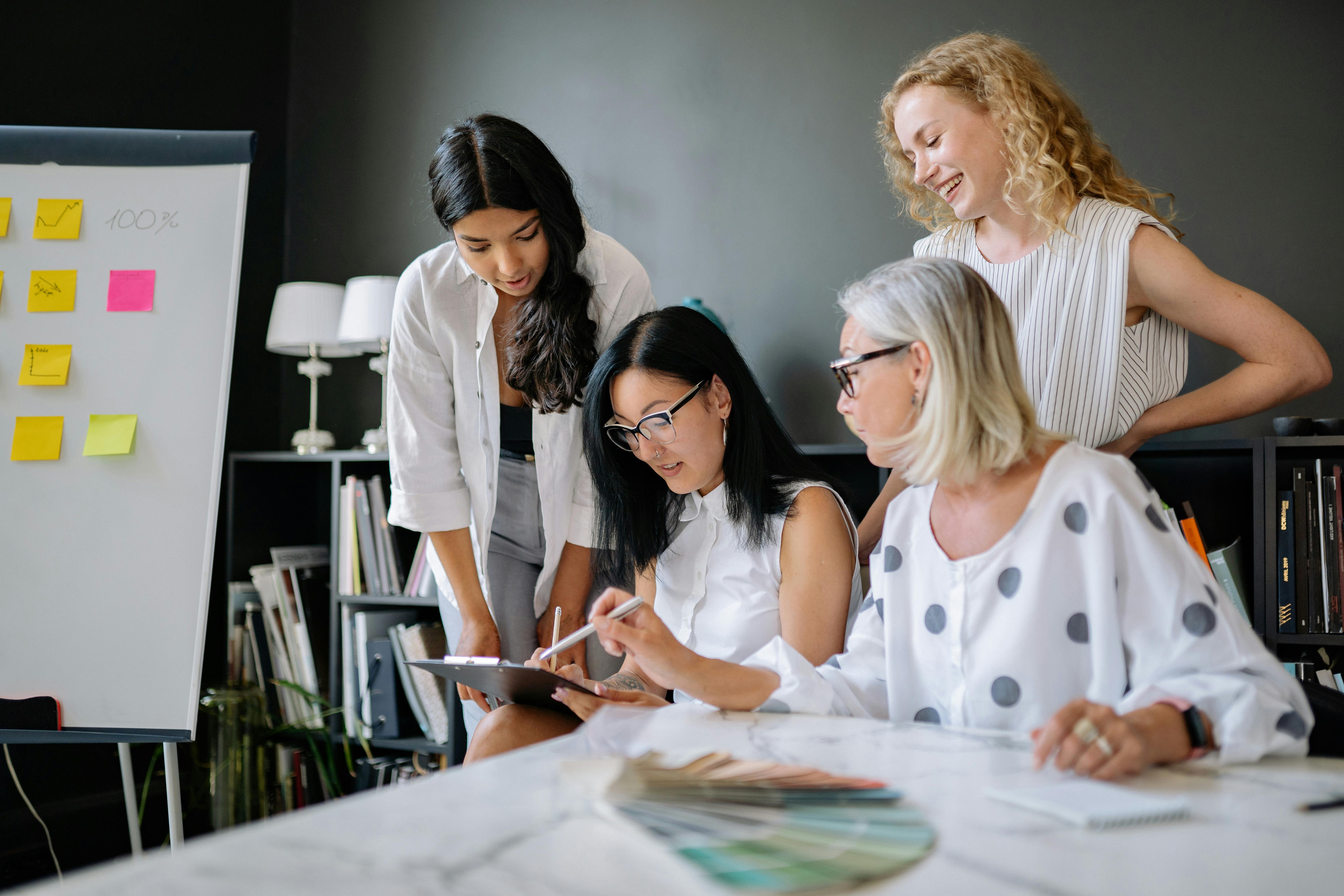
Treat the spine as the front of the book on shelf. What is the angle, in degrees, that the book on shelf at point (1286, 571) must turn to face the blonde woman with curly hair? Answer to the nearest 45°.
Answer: approximately 45° to its right

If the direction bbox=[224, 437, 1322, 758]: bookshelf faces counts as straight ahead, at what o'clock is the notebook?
The notebook is roughly at 12 o'clock from the bookshelf.

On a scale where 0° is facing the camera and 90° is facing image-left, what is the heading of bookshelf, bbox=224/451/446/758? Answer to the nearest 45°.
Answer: approximately 0°

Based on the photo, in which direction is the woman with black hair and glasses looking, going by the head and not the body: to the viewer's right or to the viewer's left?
to the viewer's left

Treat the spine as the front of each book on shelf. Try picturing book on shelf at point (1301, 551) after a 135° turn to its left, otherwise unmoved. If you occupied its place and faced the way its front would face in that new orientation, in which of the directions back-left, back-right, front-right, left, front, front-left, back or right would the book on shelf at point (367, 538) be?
back-left

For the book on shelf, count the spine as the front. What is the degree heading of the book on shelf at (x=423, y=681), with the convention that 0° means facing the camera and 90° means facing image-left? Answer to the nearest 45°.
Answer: approximately 0°

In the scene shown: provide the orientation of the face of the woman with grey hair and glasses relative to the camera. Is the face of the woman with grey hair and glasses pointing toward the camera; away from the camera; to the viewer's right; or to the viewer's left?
to the viewer's left

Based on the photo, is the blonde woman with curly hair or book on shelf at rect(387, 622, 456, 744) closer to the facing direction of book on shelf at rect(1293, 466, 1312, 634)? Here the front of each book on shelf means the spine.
the blonde woman with curly hair
